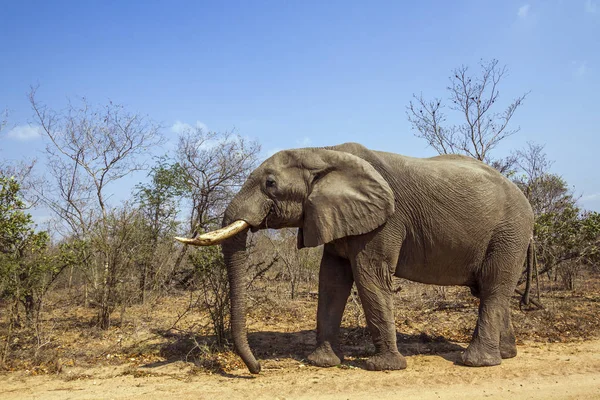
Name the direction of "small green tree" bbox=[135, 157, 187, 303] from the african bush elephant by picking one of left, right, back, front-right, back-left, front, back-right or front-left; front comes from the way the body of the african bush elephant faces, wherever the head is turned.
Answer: front-right

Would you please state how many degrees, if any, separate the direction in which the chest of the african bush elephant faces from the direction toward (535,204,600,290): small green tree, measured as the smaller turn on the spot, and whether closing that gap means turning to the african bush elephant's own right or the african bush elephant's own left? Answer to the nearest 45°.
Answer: approximately 135° to the african bush elephant's own right

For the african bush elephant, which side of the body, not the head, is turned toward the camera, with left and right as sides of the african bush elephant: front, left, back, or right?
left

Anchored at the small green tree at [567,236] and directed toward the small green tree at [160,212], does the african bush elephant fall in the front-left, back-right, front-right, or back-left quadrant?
front-left

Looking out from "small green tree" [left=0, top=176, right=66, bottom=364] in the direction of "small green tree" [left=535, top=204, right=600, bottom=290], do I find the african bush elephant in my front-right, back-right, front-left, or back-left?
front-right

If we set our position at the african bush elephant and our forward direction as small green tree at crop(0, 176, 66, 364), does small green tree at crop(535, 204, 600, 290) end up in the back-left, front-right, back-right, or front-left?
back-right

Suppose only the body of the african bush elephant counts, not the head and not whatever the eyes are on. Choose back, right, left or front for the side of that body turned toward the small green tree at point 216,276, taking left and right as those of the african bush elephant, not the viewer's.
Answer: front

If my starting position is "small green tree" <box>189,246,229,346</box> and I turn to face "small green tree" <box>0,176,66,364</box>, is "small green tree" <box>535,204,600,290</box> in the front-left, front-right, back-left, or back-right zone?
back-right

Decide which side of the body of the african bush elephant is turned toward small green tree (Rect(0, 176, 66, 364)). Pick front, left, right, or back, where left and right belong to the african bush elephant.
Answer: front

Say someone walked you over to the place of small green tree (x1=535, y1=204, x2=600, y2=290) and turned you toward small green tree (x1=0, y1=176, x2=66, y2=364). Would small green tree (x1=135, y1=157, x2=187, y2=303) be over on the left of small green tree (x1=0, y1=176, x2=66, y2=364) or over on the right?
right
